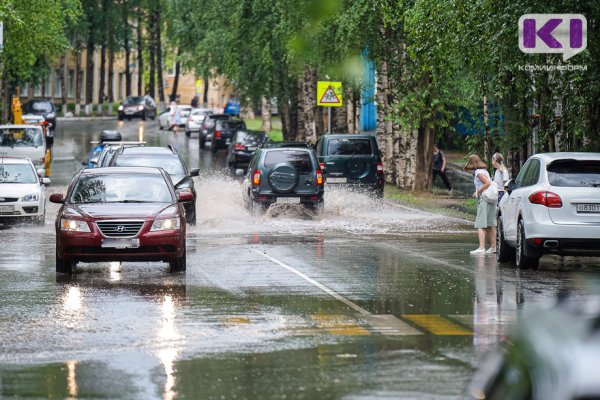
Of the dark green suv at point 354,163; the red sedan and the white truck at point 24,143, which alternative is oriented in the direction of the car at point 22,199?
the white truck at point 24,143

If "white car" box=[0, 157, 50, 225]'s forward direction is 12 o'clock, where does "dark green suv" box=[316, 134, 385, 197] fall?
The dark green suv is roughly at 8 o'clock from the white car.

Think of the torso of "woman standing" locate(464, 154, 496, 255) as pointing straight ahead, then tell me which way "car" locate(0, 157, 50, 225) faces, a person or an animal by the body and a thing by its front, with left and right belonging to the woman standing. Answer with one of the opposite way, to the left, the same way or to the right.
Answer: to the left

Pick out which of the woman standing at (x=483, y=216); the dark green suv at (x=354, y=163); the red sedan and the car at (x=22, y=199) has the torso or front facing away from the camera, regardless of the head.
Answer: the dark green suv

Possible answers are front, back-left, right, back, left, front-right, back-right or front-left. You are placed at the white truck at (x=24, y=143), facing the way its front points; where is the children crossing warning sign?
left

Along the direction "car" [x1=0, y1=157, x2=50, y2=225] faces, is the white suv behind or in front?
in front

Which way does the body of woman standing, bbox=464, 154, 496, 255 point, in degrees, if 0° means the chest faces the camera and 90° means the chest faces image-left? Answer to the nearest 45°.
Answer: approximately 90°

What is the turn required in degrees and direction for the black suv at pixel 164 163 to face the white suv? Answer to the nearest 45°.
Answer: approximately 45° to its left

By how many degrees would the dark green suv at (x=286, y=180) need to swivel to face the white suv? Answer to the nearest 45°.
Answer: approximately 180°

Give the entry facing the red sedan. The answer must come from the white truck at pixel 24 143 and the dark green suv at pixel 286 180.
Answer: the white truck

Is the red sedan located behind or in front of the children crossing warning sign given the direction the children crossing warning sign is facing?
in front

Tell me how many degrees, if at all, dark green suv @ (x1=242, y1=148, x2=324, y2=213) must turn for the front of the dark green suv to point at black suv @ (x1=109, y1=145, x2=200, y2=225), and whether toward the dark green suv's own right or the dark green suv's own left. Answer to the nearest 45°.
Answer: approximately 135° to the dark green suv's own left

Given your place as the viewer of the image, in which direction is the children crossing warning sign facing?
facing the viewer

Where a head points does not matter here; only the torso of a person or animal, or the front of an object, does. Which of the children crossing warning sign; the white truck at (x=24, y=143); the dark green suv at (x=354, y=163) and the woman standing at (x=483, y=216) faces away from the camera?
the dark green suv
